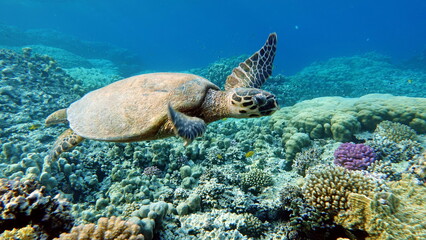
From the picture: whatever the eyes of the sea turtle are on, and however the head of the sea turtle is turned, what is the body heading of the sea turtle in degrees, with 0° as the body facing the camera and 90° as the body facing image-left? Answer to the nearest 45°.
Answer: approximately 270°

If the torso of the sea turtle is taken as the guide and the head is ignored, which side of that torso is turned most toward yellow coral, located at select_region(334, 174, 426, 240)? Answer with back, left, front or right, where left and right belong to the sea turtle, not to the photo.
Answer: front

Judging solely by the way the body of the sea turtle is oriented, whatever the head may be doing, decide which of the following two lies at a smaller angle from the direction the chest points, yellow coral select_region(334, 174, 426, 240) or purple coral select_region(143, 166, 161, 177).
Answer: the yellow coral

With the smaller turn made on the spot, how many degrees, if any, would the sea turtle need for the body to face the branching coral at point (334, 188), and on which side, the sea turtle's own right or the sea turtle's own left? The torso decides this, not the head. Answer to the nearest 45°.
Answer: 0° — it already faces it

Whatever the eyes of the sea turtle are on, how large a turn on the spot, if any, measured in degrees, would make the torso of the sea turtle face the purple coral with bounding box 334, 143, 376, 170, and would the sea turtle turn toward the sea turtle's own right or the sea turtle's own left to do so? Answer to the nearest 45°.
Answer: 0° — it already faces it

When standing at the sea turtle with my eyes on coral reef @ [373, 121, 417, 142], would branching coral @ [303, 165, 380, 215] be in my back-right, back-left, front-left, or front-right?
front-right

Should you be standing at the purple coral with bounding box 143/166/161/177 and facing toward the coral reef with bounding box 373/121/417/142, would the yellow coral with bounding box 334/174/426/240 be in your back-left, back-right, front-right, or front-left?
front-right

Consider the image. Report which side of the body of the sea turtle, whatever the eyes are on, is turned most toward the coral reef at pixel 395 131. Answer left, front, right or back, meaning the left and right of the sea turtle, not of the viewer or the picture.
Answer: front
